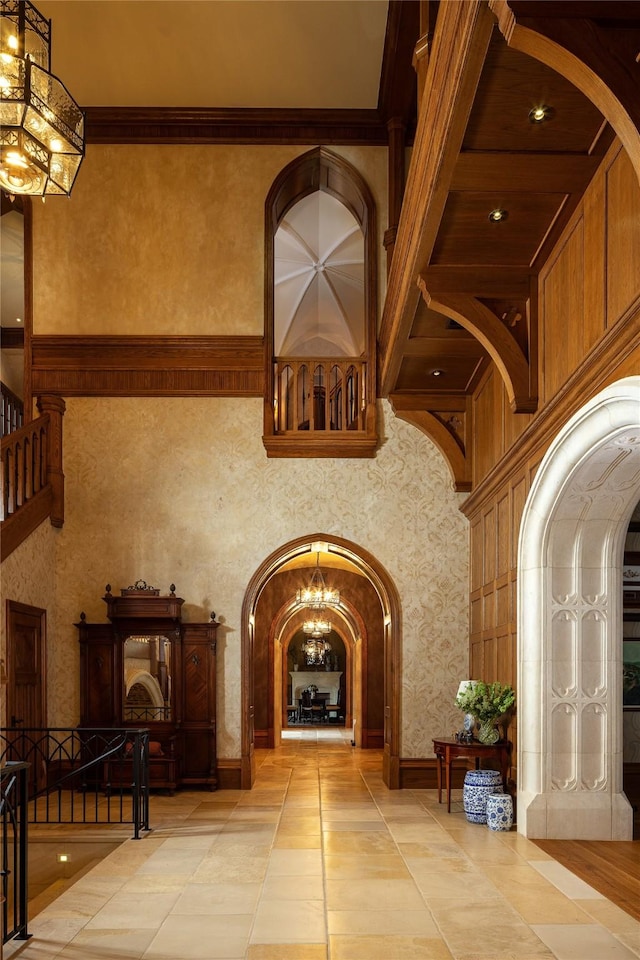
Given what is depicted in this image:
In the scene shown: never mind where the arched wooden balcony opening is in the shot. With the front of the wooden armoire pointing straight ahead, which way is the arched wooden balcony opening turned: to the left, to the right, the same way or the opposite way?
the same way

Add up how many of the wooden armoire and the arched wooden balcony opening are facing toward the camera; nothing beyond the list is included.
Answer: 2

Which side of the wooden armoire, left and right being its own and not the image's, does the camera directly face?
front

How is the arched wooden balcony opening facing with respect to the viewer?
toward the camera

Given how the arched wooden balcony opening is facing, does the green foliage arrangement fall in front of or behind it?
in front

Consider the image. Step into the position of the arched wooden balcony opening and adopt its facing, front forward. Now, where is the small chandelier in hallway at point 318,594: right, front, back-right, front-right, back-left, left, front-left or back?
back

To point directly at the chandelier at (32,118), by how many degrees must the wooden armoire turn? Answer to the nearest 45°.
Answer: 0° — it already faces it
